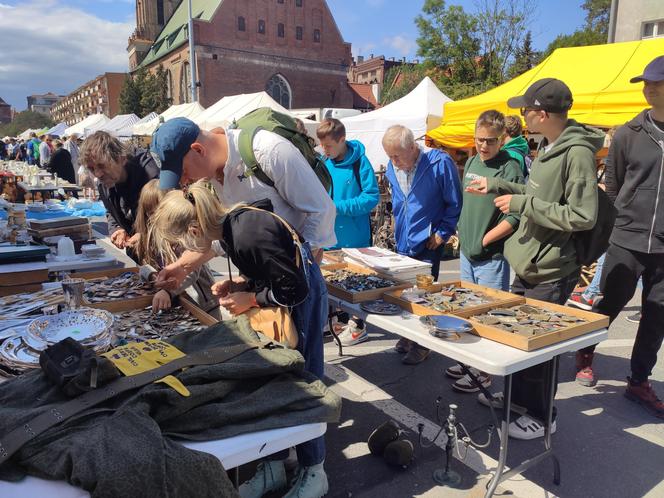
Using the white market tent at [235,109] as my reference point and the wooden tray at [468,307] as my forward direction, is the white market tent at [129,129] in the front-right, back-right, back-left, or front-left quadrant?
back-right

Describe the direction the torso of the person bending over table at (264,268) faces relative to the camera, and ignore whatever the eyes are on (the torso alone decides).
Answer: to the viewer's left

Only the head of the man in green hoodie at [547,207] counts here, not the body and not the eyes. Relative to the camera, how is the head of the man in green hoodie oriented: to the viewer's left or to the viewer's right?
to the viewer's left

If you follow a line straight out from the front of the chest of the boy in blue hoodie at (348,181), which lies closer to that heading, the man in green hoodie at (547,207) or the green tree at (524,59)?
the man in green hoodie

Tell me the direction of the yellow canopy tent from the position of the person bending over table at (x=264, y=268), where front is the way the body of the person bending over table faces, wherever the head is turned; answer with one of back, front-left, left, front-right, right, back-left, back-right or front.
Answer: back-right

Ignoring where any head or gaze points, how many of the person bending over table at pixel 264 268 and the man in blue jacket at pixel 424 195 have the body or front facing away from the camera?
0

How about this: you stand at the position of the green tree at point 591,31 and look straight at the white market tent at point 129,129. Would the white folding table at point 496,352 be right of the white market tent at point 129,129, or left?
left

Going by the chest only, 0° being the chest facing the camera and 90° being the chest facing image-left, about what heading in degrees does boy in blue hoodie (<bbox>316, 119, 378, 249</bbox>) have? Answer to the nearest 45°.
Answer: approximately 45°

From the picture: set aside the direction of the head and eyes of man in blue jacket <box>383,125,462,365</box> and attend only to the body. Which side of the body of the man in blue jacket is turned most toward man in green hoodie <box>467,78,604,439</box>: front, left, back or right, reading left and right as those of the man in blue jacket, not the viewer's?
left

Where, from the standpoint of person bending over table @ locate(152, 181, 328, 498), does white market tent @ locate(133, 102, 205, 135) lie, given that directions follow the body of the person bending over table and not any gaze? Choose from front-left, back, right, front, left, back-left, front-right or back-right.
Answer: right

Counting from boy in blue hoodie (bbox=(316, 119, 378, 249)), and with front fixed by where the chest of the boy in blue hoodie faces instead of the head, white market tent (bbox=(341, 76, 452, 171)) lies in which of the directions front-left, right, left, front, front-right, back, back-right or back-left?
back-right

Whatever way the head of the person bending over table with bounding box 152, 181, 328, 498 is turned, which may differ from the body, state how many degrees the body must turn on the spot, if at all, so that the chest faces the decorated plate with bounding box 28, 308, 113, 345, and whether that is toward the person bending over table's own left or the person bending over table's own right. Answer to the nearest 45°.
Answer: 0° — they already face it
